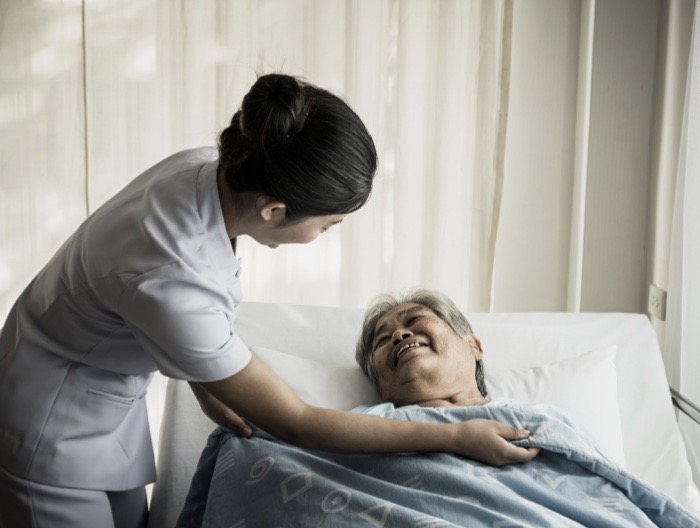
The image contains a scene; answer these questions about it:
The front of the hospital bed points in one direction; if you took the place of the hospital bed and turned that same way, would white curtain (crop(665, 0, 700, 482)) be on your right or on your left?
on your left

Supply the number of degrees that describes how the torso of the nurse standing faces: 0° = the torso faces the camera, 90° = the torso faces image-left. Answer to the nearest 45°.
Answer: approximately 270°
